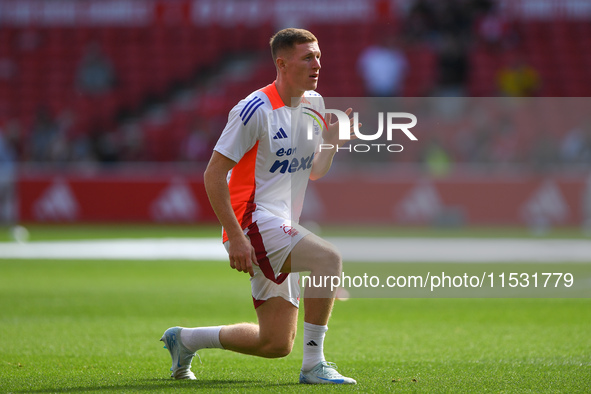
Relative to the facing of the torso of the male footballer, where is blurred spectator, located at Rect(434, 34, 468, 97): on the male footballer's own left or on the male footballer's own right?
on the male footballer's own left

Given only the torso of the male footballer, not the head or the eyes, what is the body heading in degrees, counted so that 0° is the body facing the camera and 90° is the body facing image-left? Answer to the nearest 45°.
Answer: approximately 315°

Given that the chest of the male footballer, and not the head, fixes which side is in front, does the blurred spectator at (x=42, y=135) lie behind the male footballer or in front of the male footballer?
behind

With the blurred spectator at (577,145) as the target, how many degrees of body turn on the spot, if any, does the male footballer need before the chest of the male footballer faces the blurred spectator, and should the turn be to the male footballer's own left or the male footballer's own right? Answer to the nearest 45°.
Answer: approximately 90° to the male footballer's own left

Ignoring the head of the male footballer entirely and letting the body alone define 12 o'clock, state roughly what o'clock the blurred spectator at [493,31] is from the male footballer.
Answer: The blurred spectator is roughly at 8 o'clock from the male footballer.

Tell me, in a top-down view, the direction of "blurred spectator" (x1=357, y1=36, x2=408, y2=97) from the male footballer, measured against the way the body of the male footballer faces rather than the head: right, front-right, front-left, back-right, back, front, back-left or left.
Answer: back-left

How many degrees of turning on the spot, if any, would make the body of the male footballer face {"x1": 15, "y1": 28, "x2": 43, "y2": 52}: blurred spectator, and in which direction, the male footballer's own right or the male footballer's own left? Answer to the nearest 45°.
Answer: approximately 135° to the male footballer's own left

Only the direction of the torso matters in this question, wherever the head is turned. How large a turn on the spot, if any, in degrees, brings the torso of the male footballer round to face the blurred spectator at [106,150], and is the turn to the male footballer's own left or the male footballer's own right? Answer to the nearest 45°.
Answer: approximately 135° to the male footballer's own left

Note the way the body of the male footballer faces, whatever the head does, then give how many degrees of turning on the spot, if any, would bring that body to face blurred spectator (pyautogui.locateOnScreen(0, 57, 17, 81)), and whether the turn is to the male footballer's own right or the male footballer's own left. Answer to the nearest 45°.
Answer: approximately 135° to the male footballer's own left

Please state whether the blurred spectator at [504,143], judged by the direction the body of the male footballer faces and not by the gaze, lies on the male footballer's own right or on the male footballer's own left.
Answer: on the male footballer's own left
